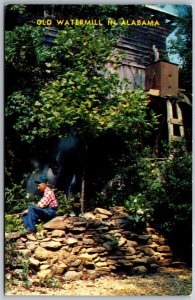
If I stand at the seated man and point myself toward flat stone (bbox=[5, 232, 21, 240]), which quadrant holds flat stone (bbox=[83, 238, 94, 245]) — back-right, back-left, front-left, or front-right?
back-left

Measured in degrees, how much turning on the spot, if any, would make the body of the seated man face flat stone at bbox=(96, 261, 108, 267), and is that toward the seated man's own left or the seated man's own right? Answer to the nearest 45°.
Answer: approximately 180°

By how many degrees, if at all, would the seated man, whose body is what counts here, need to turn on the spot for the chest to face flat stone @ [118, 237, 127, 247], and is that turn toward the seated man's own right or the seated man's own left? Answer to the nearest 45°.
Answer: approximately 180°

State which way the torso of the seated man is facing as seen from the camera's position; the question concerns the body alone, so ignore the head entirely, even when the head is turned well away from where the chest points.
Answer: to the viewer's left

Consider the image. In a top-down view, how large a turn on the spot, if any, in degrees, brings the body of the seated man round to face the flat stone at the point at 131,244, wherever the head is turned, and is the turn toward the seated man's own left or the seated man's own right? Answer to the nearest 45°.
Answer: approximately 180°
